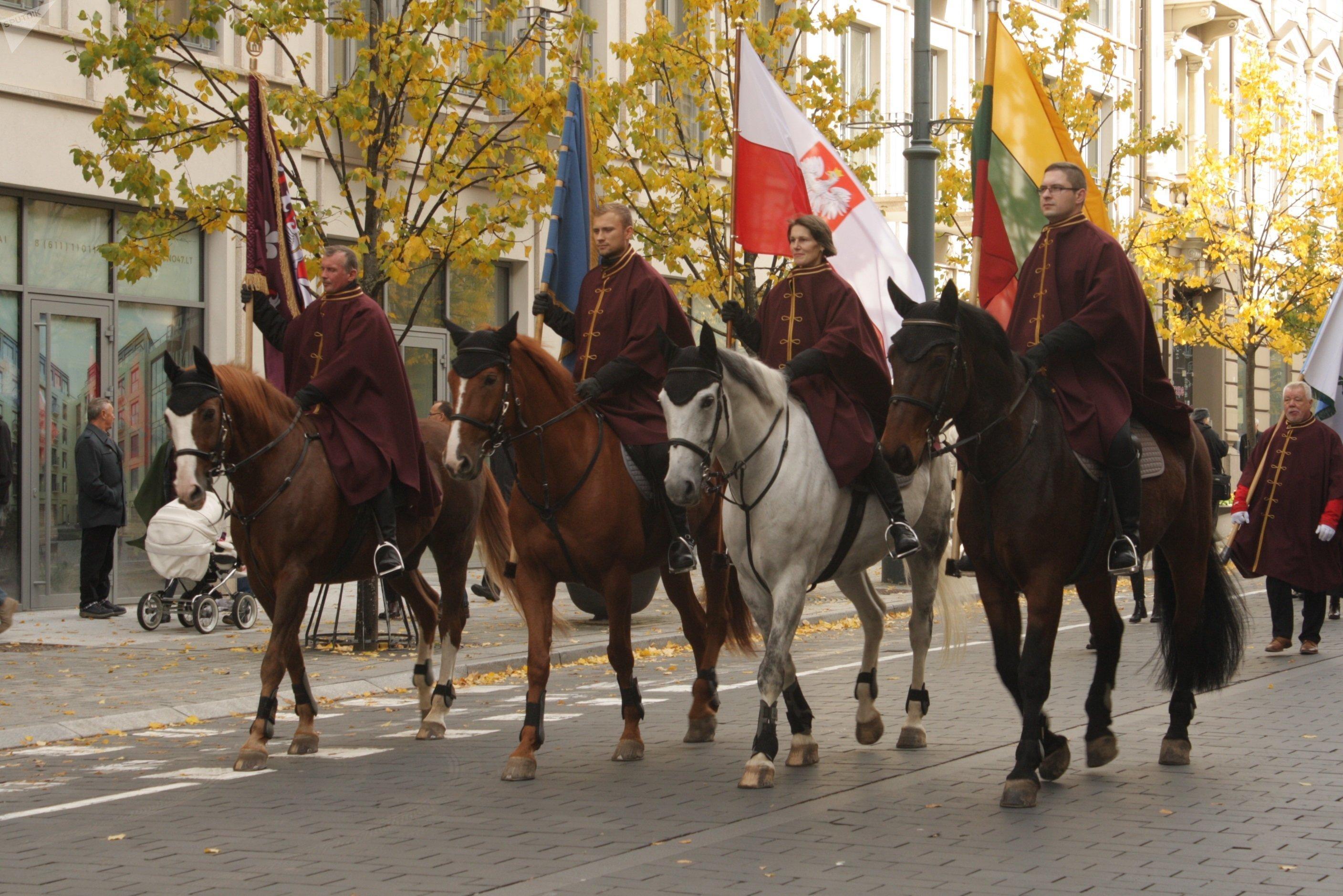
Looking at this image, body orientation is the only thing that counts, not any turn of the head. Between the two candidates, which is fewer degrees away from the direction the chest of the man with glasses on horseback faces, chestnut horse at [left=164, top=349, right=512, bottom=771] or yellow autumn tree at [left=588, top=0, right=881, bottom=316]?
the chestnut horse

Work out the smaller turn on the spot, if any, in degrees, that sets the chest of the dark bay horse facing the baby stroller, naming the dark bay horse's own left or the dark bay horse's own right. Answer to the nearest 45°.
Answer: approximately 90° to the dark bay horse's own right

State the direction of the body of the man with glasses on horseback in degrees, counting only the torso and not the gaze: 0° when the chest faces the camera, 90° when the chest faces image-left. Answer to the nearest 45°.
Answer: approximately 45°

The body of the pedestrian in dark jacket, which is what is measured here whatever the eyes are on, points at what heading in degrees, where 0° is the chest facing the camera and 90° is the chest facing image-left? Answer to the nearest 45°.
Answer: approximately 270°

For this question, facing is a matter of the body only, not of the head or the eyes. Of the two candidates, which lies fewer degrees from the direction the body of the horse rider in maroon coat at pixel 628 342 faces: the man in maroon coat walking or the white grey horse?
the white grey horse
